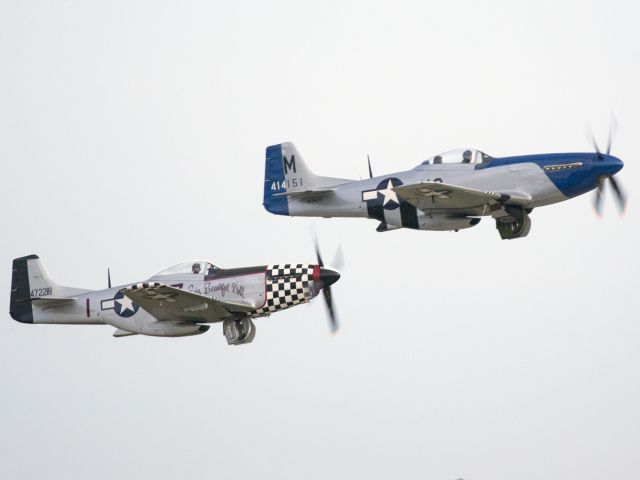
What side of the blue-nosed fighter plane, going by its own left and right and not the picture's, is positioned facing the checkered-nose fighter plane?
back

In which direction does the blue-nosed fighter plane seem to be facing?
to the viewer's right
